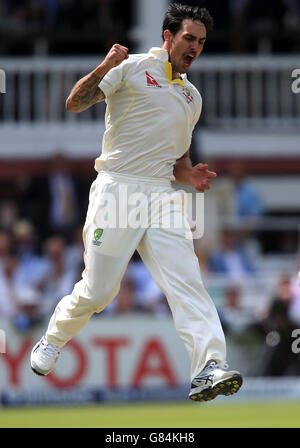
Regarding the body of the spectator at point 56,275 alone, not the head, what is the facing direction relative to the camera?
toward the camera

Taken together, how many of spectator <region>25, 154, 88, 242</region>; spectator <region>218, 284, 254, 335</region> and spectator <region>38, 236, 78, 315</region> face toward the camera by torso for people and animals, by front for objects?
3

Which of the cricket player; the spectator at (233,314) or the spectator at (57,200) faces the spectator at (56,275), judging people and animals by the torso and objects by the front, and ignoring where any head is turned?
the spectator at (57,200)

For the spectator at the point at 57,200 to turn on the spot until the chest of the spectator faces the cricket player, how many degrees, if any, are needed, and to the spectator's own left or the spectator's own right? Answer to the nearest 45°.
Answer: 0° — they already face them

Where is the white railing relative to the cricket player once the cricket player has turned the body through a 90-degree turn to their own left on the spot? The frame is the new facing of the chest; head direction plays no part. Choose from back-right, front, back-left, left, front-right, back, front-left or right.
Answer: front-left

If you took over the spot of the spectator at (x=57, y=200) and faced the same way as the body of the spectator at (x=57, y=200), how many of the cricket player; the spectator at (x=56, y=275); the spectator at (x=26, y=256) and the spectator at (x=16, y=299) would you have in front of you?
4

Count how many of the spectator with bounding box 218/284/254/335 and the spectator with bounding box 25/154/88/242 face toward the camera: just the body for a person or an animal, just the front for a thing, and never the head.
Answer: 2

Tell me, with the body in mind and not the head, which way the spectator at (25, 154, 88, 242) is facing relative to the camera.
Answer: toward the camera

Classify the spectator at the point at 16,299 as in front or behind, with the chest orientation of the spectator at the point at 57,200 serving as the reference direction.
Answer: in front

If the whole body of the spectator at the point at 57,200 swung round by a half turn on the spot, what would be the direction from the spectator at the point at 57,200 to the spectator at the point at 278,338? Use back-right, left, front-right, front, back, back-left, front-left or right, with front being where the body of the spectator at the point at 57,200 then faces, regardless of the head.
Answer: back-right

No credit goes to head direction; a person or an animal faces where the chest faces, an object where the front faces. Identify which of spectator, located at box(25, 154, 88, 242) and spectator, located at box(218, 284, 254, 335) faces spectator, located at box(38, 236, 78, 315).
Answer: spectator, located at box(25, 154, 88, 242)

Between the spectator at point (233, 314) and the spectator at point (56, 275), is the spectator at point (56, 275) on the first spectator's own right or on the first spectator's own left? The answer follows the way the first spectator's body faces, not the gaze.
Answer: on the first spectator's own right

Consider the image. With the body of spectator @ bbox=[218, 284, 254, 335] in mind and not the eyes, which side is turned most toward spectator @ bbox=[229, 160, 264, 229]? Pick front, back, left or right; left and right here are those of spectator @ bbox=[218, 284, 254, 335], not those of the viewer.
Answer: back
